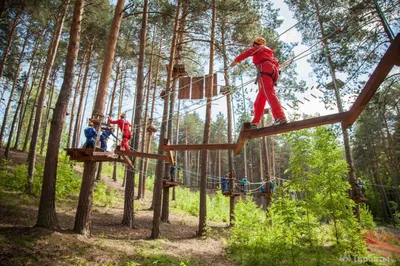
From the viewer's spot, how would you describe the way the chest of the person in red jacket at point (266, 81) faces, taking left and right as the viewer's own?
facing away from the viewer and to the left of the viewer

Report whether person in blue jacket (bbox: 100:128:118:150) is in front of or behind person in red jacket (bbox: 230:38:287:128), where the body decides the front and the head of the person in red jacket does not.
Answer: in front

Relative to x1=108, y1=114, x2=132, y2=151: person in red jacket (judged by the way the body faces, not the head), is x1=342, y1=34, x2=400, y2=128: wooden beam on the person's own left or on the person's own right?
on the person's own left
